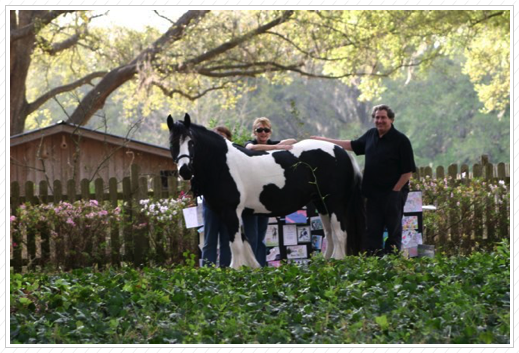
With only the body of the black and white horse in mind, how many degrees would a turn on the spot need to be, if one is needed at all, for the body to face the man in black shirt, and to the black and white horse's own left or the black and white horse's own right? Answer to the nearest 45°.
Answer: approximately 180°

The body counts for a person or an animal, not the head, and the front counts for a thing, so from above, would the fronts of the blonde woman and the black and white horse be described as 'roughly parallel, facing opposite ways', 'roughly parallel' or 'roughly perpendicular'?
roughly perpendicular

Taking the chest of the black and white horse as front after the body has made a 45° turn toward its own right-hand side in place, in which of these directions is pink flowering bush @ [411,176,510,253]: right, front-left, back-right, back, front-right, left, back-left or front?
right

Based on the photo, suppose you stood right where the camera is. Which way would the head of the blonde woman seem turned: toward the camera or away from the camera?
toward the camera

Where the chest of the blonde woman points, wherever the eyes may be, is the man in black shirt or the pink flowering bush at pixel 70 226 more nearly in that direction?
the man in black shirt

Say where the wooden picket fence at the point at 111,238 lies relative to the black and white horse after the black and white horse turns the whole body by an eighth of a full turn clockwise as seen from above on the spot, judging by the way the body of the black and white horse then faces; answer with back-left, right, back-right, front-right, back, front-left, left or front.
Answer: front

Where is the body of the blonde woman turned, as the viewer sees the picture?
toward the camera

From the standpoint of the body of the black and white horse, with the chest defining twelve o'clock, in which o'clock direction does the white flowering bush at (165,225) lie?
The white flowering bush is roughly at 2 o'clock from the black and white horse.

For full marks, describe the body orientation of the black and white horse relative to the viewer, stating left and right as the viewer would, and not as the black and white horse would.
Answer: facing to the left of the viewer
